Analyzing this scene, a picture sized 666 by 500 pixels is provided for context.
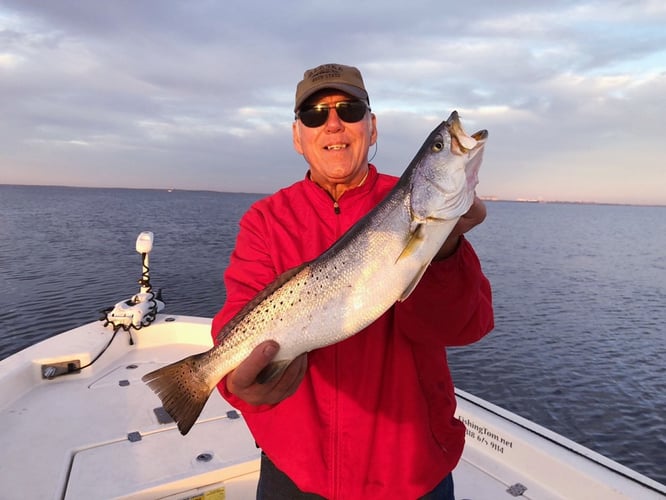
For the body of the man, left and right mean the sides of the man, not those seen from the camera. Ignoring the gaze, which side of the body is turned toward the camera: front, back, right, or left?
front

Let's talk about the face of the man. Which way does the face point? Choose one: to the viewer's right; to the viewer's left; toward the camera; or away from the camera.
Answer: toward the camera
